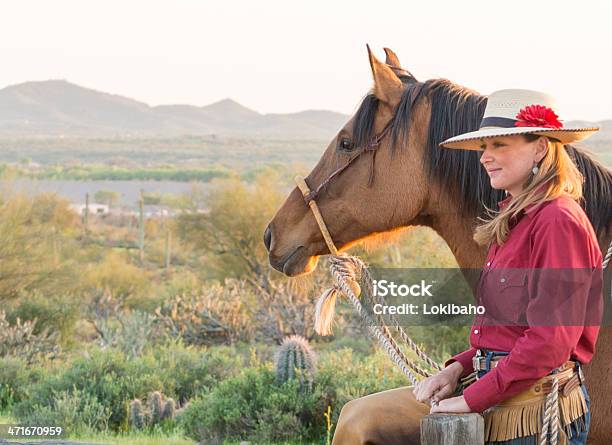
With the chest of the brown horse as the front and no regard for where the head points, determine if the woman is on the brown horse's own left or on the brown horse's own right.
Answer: on the brown horse's own left

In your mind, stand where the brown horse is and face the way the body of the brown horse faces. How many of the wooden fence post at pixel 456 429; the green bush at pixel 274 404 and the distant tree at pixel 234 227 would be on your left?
1

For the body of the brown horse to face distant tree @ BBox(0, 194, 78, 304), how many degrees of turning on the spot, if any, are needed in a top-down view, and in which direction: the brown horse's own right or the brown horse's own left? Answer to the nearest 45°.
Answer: approximately 45° to the brown horse's own right

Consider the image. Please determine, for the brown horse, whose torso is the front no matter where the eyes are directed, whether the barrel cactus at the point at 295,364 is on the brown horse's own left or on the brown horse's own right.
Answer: on the brown horse's own right

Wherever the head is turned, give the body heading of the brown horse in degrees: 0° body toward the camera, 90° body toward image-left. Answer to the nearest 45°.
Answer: approximately 90°

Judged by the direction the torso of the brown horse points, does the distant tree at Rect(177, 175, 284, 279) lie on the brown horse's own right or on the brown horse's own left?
on the brown horse's own right

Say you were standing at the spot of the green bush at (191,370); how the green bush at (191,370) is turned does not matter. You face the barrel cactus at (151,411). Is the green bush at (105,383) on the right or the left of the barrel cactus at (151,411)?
right

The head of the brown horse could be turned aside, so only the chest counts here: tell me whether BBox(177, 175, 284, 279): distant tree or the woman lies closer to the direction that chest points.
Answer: the distant tree

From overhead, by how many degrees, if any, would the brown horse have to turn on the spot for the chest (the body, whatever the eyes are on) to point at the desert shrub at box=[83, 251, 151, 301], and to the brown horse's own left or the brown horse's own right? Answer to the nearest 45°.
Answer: approximately 45° to the brown horse's own right

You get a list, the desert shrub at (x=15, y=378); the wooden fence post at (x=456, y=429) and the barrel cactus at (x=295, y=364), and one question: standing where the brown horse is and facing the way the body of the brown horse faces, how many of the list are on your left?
1

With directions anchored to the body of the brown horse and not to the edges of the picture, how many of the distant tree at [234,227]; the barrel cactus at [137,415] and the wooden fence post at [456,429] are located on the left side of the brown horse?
1

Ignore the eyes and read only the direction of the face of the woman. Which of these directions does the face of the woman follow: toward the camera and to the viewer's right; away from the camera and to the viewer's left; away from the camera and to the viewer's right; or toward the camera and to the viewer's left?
toward the camera and to the viewer's left

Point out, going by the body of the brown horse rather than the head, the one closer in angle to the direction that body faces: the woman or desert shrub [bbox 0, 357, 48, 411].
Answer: the desert shrub
